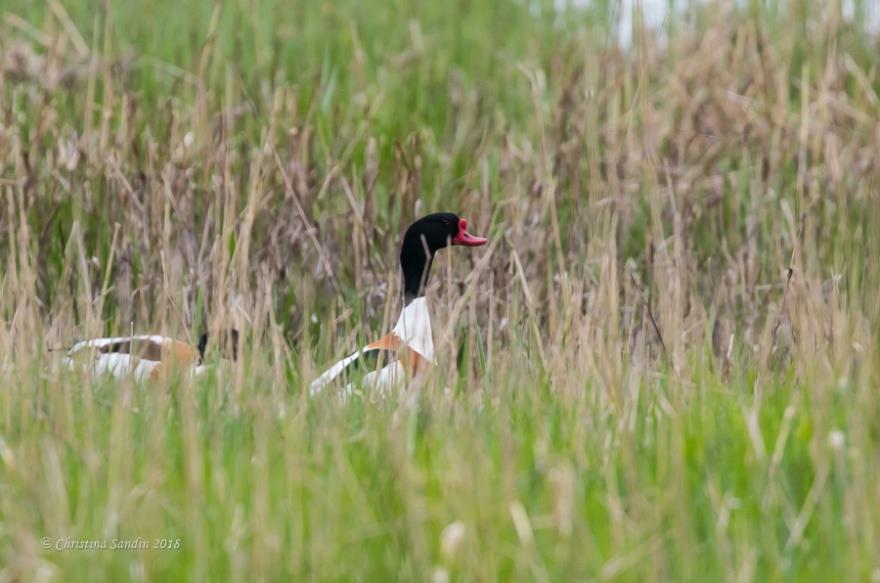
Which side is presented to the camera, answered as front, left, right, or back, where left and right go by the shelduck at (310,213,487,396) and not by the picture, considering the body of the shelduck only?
right

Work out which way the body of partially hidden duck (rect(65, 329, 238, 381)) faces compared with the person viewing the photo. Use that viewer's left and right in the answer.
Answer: facing to the right of the viewer

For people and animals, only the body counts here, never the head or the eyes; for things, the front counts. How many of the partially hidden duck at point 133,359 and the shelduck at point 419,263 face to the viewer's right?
2

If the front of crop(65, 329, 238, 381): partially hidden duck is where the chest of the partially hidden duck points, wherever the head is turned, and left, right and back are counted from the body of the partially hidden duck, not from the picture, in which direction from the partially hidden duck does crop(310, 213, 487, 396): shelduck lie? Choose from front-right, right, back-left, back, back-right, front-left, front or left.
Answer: front-left

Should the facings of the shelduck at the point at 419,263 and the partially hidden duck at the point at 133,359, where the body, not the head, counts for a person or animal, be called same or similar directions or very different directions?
same or similar directions
